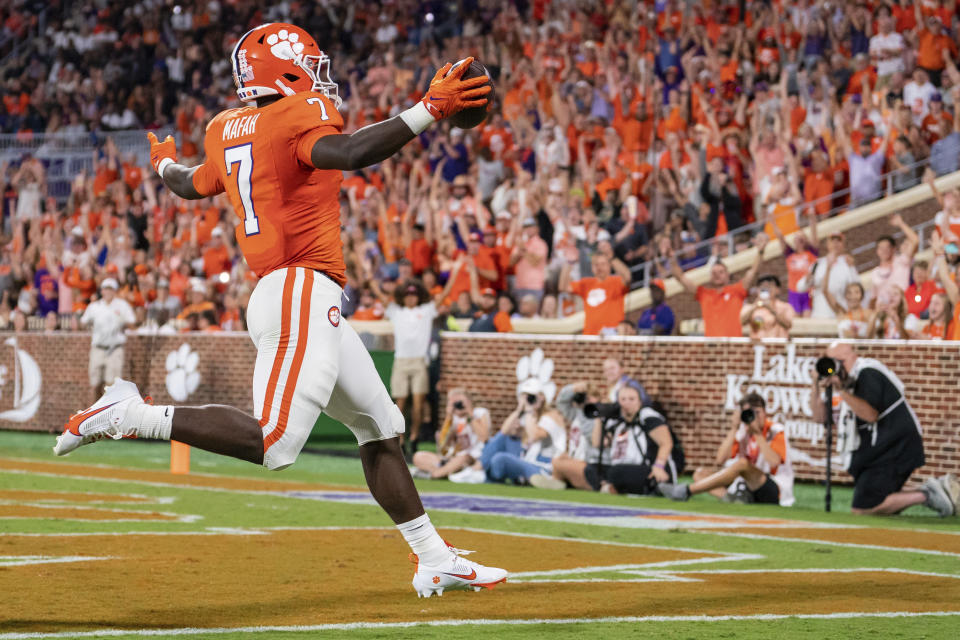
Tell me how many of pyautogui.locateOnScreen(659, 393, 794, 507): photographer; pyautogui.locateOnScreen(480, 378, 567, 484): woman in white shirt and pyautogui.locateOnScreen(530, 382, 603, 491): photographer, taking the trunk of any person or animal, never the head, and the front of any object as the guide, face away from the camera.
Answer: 0

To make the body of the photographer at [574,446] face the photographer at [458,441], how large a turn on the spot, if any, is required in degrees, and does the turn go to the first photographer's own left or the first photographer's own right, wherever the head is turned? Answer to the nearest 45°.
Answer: approximately 90° to the first photographer's own right

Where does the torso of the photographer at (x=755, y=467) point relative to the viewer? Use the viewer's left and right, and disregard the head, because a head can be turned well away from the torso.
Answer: facing the viewer and to the left of the viewer

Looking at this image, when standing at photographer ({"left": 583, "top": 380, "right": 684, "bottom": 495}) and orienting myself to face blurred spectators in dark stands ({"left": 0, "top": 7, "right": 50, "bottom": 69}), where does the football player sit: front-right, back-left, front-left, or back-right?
back-left

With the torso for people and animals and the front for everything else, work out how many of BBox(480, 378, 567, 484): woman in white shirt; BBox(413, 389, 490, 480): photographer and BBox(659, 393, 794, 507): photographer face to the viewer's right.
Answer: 0

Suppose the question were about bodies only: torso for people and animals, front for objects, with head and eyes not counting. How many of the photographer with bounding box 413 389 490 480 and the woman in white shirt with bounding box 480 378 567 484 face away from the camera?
0

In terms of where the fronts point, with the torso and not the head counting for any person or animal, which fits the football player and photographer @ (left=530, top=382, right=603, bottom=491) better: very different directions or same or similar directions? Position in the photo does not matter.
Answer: very different directions

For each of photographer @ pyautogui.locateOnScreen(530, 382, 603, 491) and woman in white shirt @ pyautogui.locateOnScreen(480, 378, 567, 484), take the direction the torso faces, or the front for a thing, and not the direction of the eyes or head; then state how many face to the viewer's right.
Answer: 0

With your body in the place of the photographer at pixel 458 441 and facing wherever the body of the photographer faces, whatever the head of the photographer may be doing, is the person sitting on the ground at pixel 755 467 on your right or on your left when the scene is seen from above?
on your left
